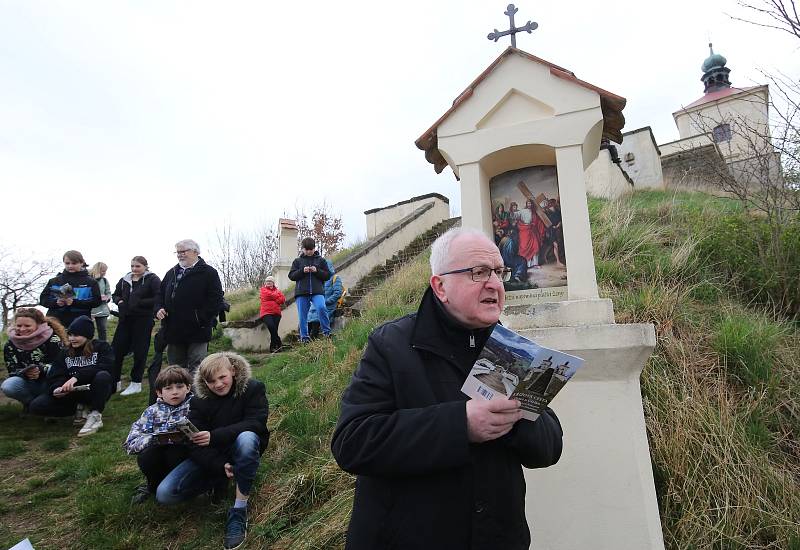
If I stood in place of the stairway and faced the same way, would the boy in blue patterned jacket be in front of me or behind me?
in front

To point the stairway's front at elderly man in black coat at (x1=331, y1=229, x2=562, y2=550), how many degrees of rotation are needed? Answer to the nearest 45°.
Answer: approximately 45° to its left

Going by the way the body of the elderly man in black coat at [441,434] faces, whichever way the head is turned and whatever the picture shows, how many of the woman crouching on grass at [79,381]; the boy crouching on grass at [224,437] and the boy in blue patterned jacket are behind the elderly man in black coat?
3

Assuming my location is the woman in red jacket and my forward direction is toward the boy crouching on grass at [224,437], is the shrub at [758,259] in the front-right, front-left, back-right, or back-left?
front-left

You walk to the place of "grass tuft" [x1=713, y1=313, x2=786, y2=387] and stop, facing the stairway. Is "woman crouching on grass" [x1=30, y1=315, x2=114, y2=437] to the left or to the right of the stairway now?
left

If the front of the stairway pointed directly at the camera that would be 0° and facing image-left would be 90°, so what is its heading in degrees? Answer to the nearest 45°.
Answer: approximately 45°

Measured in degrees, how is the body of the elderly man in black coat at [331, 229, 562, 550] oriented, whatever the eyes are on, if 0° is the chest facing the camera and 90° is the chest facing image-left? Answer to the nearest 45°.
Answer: approximately 315°

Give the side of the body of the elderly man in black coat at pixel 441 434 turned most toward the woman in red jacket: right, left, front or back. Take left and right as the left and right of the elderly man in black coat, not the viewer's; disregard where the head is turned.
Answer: back

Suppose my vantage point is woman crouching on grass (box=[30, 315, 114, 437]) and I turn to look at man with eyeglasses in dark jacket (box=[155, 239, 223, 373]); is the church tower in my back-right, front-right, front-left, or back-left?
front-left

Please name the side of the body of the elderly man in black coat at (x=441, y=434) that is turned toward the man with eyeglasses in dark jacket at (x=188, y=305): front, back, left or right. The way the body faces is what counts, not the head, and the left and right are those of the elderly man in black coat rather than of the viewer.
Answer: back

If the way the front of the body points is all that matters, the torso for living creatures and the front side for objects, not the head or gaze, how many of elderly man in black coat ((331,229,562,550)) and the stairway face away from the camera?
0

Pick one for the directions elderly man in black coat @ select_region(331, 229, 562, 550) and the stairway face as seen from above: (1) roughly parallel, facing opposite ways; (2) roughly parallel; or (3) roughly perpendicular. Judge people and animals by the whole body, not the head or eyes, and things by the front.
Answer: roughly perpendicular

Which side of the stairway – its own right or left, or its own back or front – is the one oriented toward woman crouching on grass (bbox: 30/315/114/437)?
front

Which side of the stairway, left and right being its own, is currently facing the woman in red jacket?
front

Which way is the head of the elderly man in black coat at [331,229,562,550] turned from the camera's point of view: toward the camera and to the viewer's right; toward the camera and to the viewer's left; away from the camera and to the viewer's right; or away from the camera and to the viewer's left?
toward the camera and to the viewer's right

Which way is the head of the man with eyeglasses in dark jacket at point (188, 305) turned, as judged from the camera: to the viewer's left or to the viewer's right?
to the viewer's left

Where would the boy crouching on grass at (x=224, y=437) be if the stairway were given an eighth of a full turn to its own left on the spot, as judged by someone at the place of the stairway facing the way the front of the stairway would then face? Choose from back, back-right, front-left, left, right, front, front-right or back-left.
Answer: front
